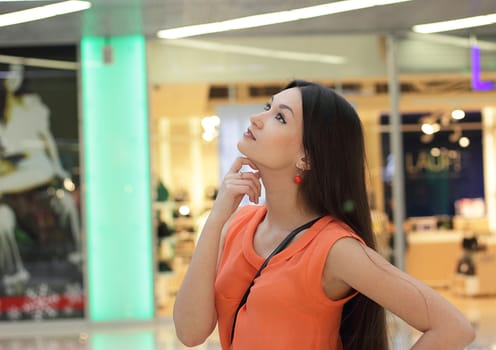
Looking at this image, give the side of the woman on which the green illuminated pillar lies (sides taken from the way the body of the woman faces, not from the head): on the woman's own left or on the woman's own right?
on the woman's own right

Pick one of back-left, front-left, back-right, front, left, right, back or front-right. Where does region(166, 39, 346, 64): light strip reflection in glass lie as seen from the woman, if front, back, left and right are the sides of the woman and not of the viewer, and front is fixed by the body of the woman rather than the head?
back-right

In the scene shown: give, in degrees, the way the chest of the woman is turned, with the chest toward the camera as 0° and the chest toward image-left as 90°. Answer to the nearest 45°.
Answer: approximately 45°

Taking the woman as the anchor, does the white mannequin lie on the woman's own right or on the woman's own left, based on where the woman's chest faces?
on the woman's own right

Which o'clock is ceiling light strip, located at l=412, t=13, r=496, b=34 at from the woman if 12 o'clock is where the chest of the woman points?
The ceiling light strip is roughly at 5 o'clock from the woman.

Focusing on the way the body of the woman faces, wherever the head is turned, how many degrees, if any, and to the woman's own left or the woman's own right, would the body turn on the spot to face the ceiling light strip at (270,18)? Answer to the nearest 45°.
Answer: approximately 135° to the woman's own right

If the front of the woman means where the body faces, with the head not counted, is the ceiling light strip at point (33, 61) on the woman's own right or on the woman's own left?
on the woman's own right
